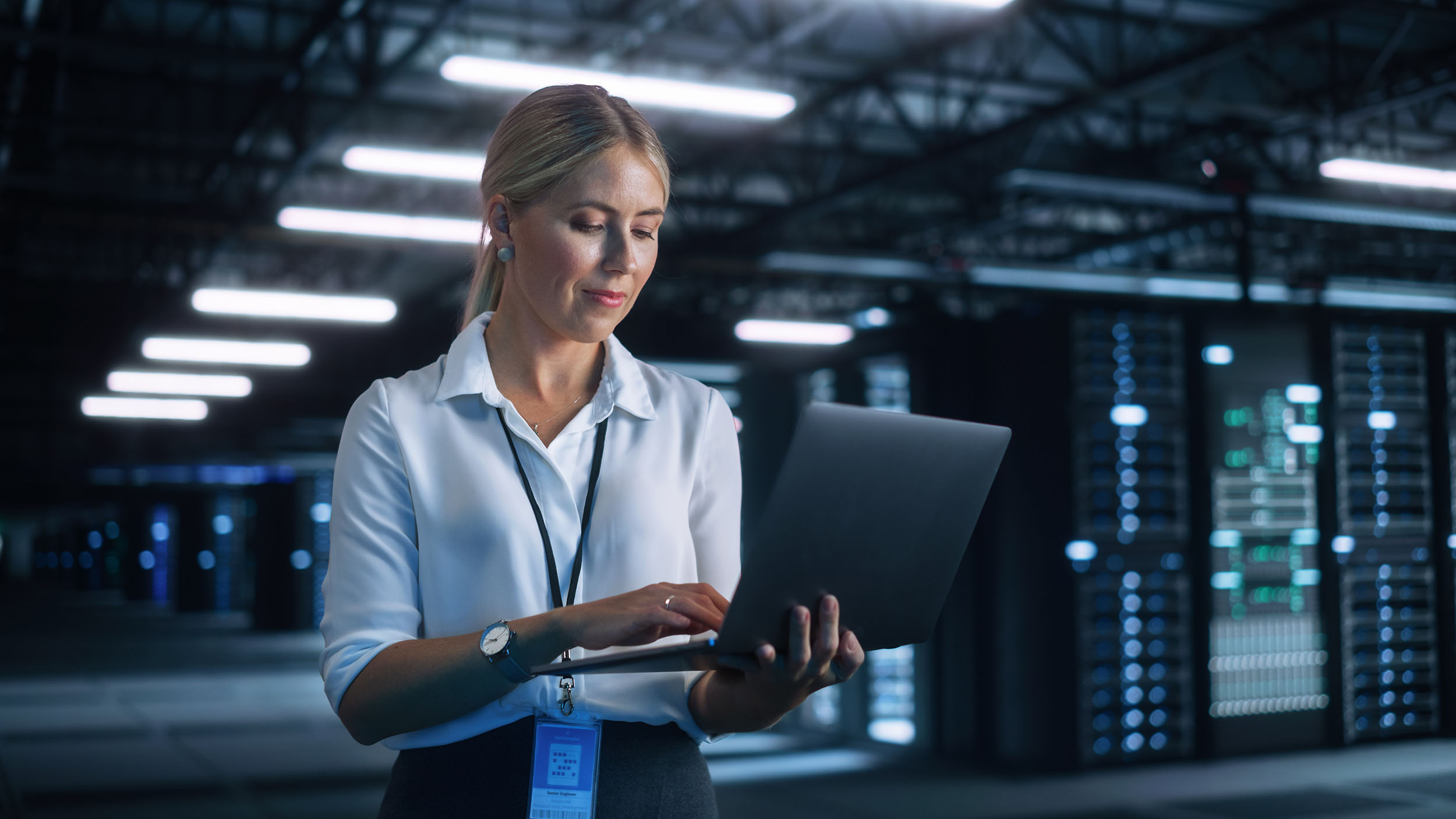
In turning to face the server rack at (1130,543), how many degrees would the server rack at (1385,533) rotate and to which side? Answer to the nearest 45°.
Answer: approximately 90° to its right

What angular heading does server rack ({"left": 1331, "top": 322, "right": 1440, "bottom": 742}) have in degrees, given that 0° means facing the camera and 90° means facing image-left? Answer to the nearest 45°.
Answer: approximately 315°

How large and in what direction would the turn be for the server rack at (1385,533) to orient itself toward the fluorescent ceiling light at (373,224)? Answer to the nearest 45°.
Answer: approximately 135° to its right

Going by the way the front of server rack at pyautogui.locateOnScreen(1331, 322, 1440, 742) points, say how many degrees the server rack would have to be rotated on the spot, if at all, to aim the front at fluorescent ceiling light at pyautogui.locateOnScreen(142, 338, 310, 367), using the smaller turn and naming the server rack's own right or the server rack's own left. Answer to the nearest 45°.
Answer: approximately 135° to the server rack's own right

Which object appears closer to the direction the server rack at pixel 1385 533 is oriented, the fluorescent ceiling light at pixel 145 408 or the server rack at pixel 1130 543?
the server rack

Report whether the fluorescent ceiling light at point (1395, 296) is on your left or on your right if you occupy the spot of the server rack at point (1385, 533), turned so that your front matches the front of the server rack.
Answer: on your left

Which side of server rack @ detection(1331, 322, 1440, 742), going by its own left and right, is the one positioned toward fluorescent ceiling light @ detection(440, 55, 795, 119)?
right

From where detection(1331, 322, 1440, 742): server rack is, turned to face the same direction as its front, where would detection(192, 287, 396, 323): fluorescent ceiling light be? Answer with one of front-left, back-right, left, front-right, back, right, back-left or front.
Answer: back-right

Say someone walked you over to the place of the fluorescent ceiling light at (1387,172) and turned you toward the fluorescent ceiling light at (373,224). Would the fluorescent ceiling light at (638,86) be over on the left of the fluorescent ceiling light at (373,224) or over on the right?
left
